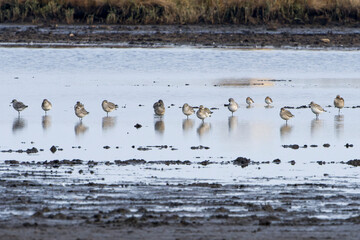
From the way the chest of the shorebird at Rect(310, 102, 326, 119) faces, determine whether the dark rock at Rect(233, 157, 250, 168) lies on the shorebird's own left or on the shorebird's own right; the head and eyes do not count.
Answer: on the shorebird's own left

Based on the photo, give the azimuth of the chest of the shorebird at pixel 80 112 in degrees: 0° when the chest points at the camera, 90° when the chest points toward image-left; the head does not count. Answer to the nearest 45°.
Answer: approximately 45°

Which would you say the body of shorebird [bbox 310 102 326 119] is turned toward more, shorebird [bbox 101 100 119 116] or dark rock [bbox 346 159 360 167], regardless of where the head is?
the shorebird

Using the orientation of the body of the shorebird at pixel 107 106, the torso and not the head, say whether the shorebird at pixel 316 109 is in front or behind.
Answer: behind

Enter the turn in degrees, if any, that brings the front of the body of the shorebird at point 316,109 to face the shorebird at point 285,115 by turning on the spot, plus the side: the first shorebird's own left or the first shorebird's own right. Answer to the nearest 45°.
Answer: approximately 45° to the first shorebird's own left

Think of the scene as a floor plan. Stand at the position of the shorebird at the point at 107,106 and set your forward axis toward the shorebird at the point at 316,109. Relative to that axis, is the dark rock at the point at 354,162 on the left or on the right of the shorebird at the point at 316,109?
right

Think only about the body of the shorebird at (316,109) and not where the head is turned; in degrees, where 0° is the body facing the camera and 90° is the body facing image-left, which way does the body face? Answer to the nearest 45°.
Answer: approximately 90°

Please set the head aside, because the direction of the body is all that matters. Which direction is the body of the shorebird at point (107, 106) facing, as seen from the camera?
to the viewer's left

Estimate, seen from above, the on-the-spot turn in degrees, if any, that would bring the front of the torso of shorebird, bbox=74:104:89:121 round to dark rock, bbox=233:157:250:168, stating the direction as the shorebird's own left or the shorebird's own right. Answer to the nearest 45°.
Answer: approximately 90° to the shorebird's own left
